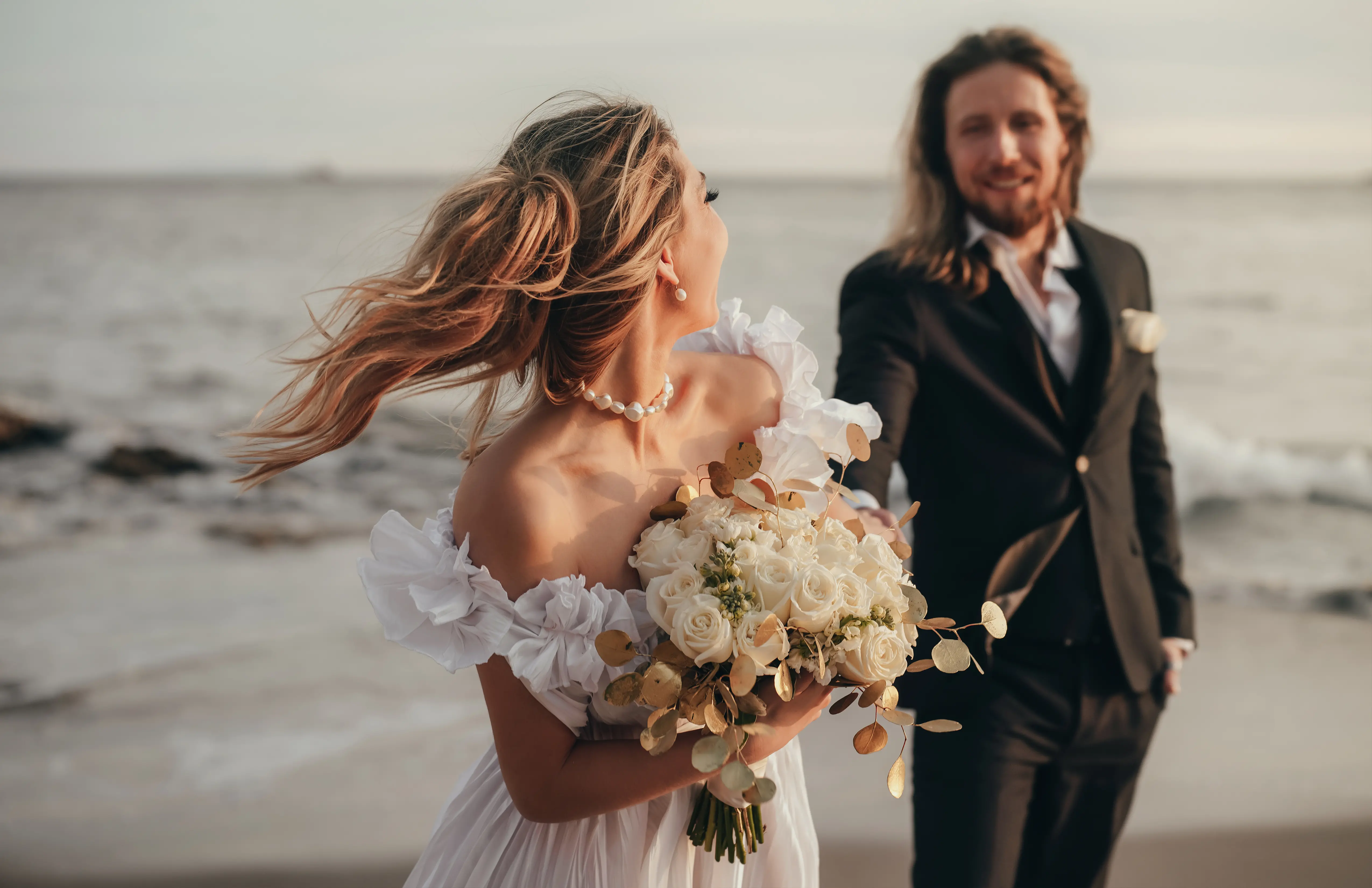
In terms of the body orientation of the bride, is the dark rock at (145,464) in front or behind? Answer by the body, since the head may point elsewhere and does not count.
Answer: behind

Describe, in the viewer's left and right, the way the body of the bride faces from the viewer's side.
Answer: facing the viewer and to the right of the viewer

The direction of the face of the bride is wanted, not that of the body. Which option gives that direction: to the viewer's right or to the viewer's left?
to the viewer's right

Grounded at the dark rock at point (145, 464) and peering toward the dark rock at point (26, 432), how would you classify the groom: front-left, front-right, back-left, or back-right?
back-left

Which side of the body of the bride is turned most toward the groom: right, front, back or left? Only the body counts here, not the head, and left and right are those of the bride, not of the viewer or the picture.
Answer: left

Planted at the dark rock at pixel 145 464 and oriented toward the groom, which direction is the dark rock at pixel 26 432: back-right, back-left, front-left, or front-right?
back-right

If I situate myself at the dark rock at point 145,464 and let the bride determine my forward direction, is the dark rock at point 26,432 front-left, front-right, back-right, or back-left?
back-right

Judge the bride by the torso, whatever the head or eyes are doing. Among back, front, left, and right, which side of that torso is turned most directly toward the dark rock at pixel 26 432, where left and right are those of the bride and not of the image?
back
